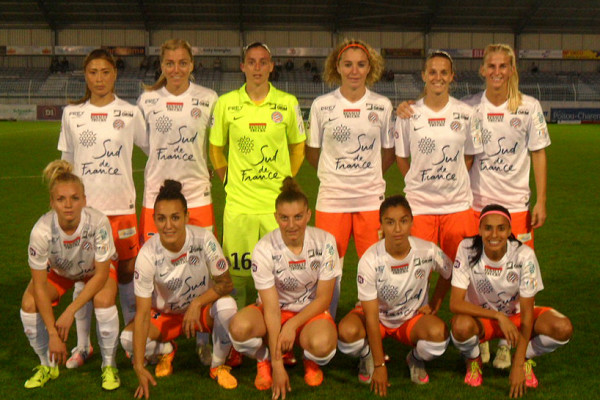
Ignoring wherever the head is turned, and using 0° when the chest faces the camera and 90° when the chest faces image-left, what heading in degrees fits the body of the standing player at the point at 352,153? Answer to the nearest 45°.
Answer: approximately 0°

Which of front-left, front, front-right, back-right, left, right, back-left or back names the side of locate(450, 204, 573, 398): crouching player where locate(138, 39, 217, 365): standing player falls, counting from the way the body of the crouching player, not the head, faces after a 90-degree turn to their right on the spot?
front

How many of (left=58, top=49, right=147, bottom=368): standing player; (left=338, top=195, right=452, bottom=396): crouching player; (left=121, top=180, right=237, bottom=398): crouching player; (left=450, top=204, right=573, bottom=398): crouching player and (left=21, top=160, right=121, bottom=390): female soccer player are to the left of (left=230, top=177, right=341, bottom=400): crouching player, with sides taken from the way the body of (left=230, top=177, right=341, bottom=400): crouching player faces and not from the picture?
2

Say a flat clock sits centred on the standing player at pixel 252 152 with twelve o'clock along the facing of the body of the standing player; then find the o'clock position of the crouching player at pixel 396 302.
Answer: The crouching player is roughly at 10 o'clock from the standing player.

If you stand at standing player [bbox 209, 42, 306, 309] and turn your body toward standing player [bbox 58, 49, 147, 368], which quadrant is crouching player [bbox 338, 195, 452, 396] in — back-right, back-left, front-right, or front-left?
back-left

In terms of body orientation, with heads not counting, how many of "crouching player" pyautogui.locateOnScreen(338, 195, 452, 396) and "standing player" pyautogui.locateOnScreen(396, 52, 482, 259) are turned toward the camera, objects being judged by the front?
2

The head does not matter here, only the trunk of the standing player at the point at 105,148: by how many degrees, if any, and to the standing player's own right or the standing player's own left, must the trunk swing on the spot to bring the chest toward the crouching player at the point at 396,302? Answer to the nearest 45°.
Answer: approximately 45° to the standing player's own left
